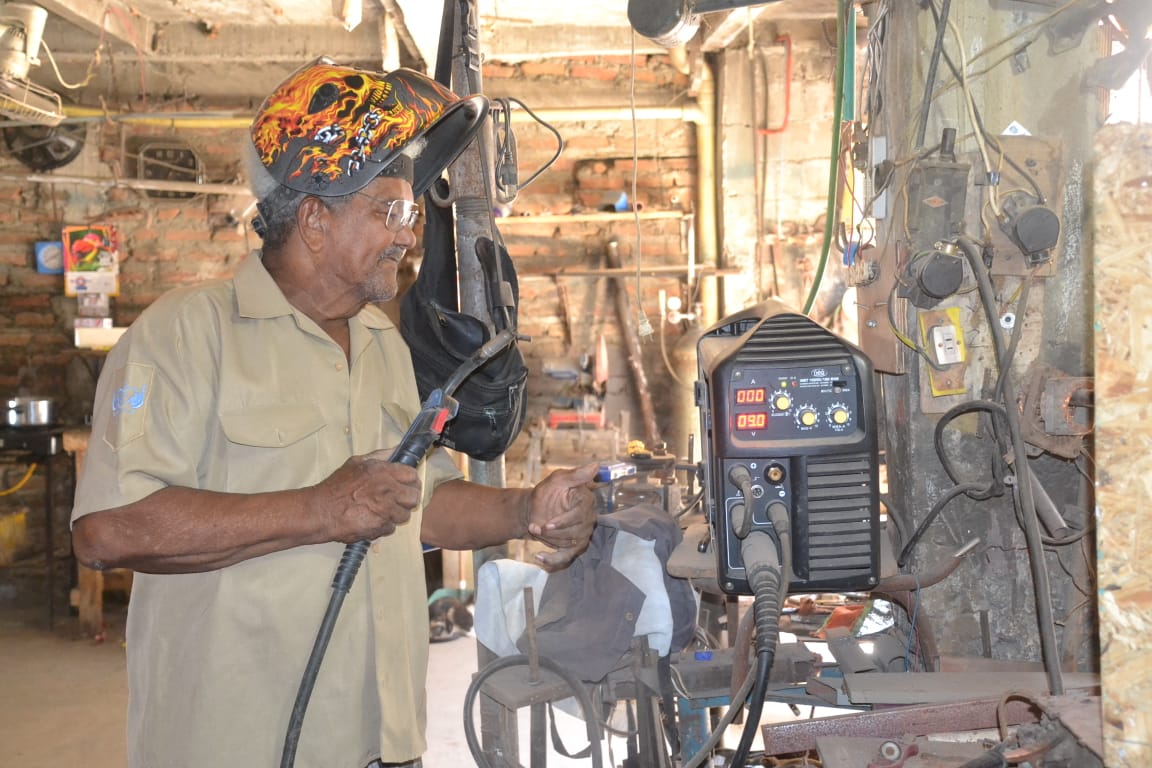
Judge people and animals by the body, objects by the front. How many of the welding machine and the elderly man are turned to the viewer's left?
0

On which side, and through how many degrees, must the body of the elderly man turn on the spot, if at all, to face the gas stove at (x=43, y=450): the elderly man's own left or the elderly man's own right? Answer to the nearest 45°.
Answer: approximately 135° to the elderly man's own left

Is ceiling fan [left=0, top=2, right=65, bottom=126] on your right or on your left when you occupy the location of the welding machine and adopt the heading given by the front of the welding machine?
on your right

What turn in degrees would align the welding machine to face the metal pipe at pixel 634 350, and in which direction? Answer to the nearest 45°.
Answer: approximately 180°

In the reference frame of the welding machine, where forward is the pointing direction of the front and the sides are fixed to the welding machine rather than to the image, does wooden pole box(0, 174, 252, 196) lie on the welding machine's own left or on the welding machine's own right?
on the welding machine's own right

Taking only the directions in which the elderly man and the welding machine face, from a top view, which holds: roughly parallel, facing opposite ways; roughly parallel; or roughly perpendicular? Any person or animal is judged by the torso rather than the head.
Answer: roughly perpendicular

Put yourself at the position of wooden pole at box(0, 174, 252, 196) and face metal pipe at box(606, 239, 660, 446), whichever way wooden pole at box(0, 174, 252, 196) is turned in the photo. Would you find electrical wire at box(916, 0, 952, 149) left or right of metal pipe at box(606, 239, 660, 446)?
right

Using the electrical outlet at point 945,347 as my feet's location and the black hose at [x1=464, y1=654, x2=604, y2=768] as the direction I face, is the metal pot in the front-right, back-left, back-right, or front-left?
front-right

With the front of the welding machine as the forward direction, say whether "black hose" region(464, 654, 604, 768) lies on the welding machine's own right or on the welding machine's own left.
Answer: on the welding machine's own right

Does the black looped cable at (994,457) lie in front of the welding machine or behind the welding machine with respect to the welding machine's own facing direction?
behind

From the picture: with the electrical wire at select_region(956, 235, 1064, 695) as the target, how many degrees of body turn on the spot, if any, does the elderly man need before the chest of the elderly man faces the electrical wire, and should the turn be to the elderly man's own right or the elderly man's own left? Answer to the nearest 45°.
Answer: approximately 45° to the elderly man's own left

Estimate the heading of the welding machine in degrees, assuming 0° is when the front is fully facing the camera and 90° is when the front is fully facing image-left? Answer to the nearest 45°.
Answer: approximately 0°

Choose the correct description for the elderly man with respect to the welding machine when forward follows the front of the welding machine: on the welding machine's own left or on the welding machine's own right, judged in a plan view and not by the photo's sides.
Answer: on the welding machine's own right

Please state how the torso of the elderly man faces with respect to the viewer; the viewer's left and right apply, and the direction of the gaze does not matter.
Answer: facing the viewer and to the right of the viewer

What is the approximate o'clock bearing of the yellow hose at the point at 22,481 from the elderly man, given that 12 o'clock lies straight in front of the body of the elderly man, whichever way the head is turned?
The yellow hose is roughly at 7 o'clock from the elderly man.

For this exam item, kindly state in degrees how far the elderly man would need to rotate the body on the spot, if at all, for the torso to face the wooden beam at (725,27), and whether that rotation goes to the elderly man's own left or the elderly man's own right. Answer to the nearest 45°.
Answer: approximately 90° to the elderly man's own left
